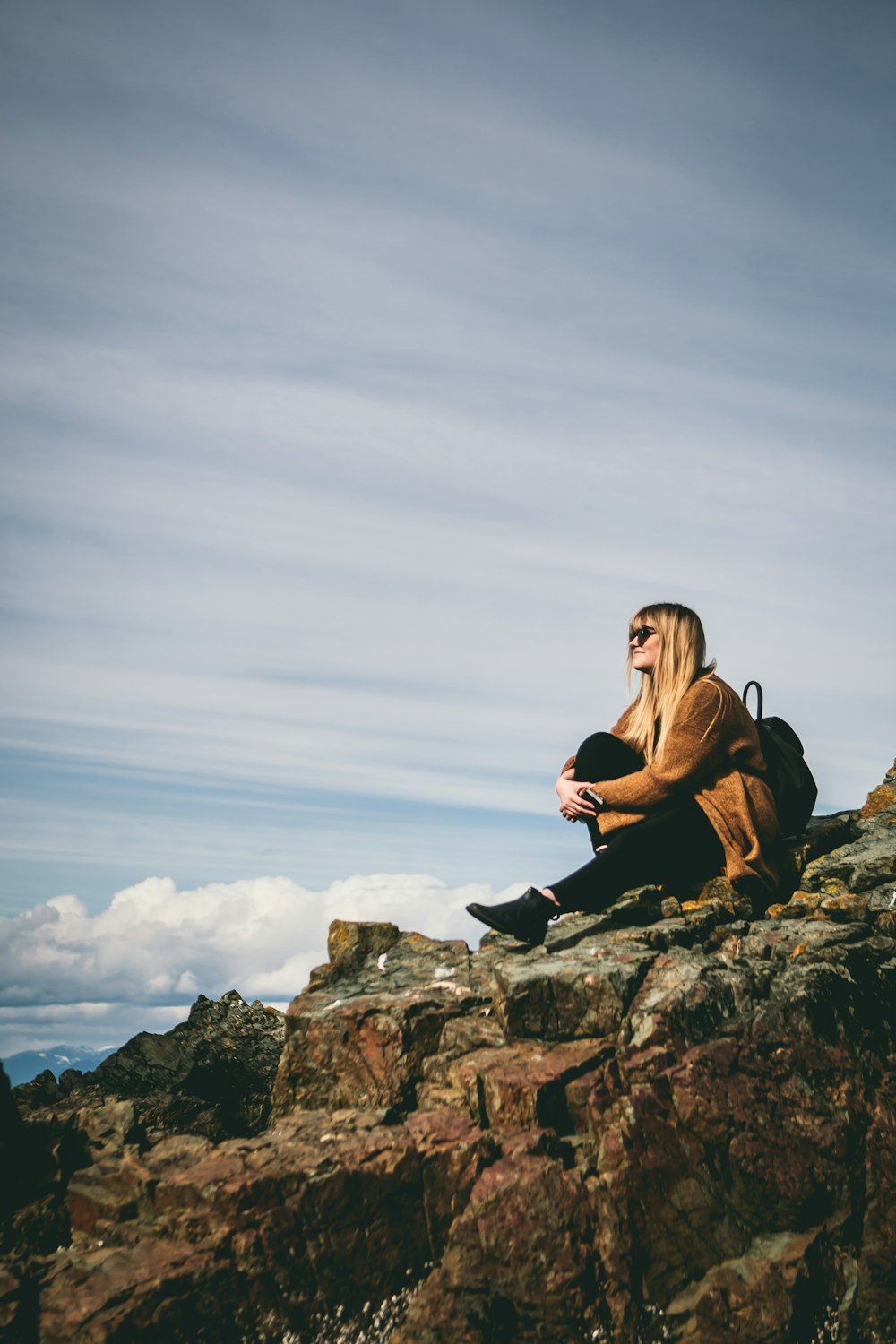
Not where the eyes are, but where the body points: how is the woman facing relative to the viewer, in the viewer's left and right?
facing to the left of the viewer

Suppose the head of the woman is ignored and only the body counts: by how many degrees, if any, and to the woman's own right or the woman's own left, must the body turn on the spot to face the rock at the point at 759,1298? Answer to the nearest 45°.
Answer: approximately 90° to the woman's own left

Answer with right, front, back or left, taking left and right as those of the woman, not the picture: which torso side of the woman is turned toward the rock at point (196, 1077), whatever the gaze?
front
